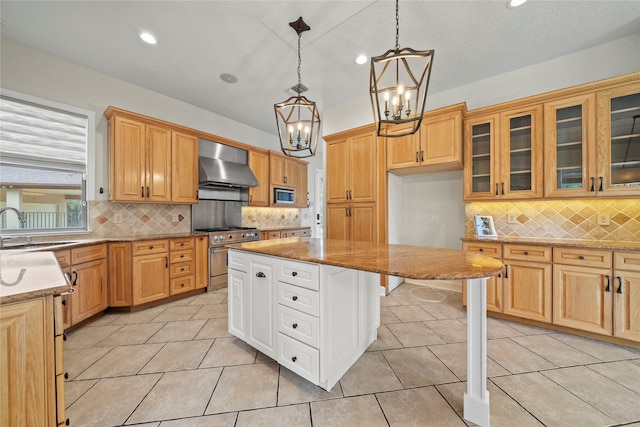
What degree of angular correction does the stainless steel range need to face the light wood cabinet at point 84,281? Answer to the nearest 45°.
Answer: approximately 90° to its right

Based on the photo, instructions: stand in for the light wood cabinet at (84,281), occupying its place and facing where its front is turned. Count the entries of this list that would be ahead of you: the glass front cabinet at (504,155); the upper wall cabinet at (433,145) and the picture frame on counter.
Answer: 3

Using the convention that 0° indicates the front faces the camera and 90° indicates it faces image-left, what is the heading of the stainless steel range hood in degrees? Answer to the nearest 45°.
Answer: approximately 315°

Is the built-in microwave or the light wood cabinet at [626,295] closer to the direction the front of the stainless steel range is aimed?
the light wood cabinet

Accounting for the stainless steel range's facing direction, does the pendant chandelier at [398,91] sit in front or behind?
in front

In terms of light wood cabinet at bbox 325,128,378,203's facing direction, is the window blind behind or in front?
in front
